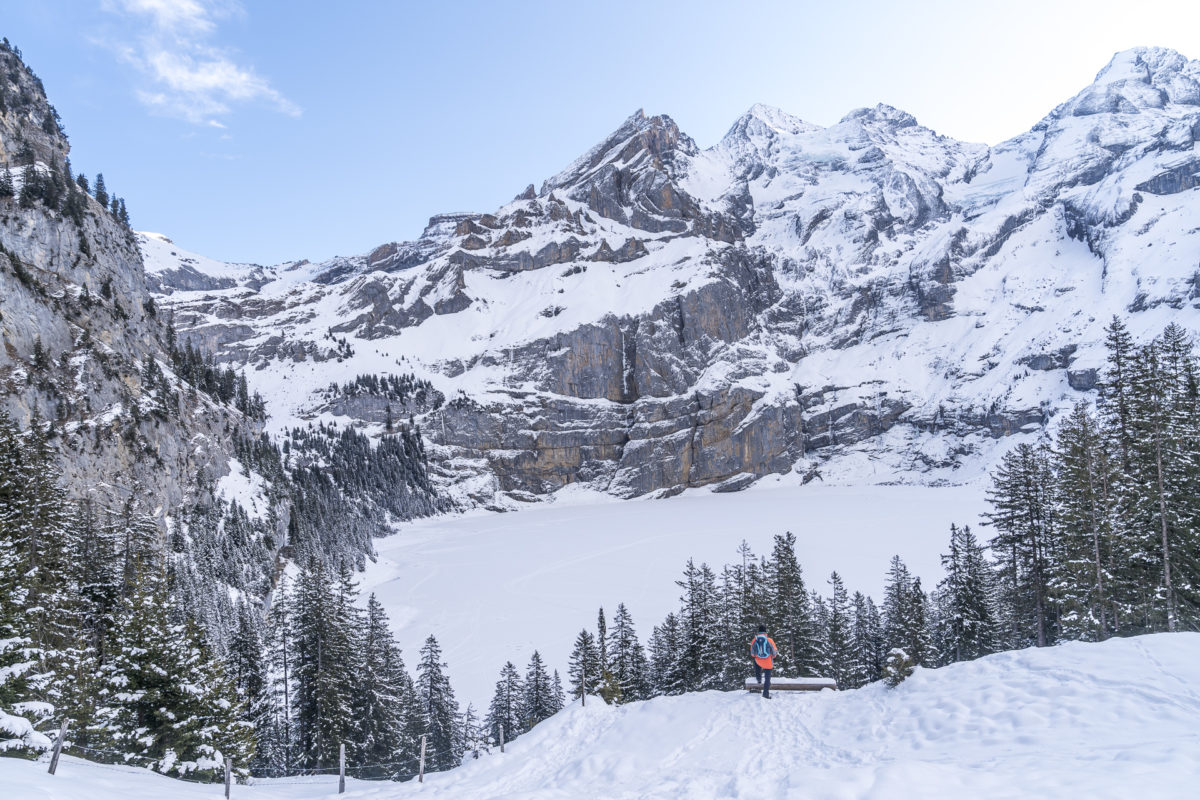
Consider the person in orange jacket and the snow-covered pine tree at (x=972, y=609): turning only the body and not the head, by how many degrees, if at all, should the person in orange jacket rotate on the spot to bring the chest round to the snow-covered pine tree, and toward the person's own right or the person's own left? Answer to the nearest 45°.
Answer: approximately 45° to the person's own right

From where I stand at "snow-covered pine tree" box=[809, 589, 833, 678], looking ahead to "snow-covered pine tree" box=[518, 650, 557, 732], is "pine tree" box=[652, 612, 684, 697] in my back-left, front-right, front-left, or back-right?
front-right

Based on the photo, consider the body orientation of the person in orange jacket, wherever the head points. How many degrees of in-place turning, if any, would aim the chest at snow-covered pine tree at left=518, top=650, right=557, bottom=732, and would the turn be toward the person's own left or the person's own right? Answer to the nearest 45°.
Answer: approximately 45° to the person's own left

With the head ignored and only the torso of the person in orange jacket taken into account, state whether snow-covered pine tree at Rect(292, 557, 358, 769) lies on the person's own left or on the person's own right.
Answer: on the person's own left

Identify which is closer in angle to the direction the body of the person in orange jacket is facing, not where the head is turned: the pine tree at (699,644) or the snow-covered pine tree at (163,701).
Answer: the pine tree

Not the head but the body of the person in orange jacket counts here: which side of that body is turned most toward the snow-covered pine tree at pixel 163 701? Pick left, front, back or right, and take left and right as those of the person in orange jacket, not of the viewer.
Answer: left

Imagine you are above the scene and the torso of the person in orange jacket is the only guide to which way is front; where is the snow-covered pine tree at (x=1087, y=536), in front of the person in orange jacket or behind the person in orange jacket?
in front

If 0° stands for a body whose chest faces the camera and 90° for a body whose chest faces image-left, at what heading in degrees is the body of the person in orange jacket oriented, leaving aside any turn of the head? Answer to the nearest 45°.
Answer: approximately 180°

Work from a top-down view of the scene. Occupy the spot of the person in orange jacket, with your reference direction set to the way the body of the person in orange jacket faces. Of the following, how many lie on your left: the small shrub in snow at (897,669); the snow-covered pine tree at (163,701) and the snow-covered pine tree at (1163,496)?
1

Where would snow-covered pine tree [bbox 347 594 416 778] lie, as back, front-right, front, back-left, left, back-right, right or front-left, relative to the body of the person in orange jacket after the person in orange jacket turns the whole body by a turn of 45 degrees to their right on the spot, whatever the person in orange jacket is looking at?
left

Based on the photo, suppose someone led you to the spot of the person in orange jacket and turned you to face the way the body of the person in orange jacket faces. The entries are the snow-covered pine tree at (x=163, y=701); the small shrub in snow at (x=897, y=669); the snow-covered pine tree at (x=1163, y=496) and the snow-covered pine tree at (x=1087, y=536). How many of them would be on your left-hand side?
1

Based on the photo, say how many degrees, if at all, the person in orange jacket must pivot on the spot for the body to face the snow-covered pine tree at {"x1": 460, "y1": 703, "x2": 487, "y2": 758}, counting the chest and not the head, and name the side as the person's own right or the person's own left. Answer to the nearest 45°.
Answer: approximately 45° to the person's own left

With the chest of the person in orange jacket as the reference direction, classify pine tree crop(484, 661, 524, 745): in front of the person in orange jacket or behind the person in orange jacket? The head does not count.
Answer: in front

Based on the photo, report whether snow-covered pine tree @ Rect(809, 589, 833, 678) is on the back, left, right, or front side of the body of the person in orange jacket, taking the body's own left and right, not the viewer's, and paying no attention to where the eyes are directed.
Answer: front
